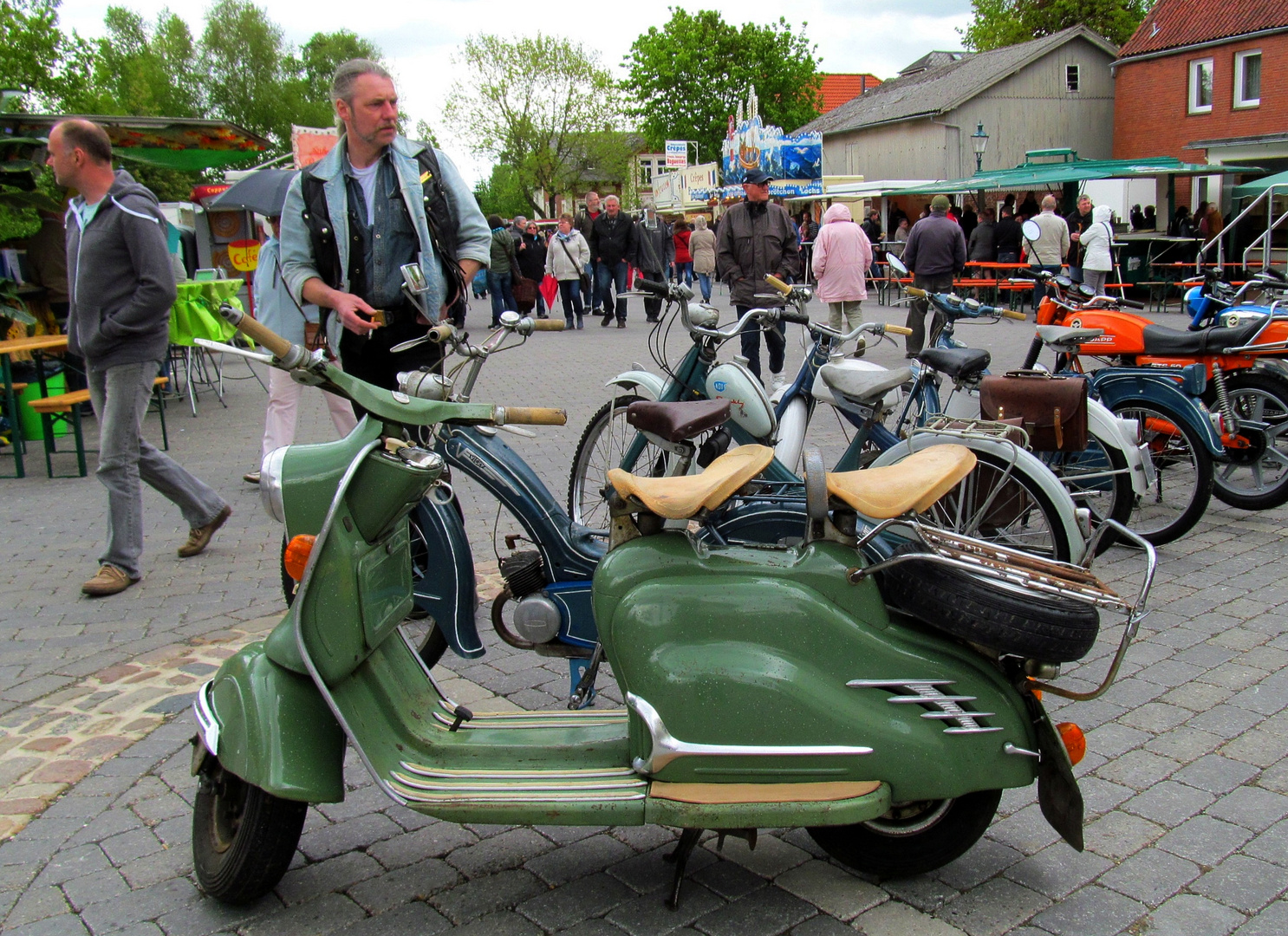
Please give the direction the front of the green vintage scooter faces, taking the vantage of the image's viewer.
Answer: facing to the left of the viewer

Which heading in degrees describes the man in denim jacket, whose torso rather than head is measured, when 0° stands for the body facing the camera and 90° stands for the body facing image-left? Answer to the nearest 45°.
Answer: approximately 0°

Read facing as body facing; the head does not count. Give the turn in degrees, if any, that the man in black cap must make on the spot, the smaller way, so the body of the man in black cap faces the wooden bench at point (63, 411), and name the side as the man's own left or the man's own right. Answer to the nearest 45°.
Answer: approximately 45° to the man's own right

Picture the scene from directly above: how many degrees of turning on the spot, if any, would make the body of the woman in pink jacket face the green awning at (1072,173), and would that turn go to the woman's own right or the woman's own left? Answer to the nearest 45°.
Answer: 0° — they already face it

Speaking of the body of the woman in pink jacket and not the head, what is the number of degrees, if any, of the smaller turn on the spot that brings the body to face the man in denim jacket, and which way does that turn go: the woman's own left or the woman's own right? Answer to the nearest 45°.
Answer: approximately 180°

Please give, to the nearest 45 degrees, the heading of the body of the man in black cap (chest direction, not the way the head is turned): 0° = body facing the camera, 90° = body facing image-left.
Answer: approximately 0°

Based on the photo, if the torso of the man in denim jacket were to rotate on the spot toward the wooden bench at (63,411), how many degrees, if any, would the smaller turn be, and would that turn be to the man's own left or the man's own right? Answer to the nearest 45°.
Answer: approximately 135° to the man's own right

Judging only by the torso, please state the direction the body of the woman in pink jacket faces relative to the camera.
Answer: away from the camera

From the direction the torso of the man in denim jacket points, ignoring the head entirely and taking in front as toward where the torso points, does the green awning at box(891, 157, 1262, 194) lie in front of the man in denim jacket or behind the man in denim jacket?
behind

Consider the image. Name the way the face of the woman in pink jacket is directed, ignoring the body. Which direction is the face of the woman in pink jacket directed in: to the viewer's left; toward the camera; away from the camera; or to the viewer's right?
away from the camera
